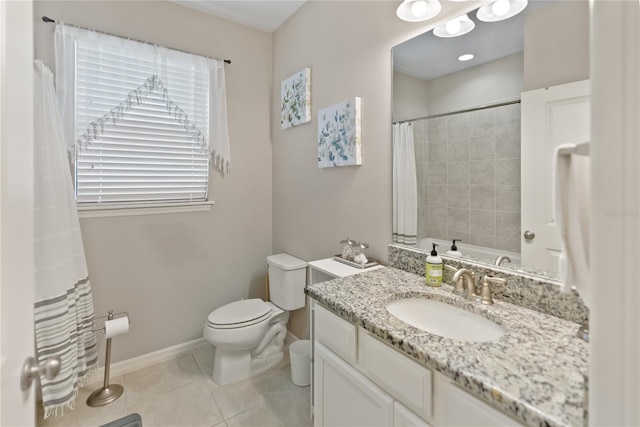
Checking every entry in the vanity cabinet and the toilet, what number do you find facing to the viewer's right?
0

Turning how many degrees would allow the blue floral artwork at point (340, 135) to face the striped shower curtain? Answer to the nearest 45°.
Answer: approximately 45° to its right

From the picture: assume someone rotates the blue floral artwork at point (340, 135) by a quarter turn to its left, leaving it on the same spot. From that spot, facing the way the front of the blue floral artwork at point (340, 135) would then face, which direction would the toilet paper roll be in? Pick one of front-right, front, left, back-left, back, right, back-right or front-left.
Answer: back-right

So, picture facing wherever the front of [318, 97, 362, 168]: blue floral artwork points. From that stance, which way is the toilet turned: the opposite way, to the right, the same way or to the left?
the same way

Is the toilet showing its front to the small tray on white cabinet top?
no

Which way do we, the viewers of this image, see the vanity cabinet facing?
facing the viewer and to the left of the viewer

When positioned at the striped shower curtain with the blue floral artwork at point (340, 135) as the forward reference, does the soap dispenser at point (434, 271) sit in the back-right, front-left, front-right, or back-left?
front-right

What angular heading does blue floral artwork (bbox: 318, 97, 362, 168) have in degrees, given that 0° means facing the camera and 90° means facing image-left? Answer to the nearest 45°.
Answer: approximately 45°

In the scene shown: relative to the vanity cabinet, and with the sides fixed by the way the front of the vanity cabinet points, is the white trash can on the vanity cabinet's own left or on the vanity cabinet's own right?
on the vanity cabinet's own right

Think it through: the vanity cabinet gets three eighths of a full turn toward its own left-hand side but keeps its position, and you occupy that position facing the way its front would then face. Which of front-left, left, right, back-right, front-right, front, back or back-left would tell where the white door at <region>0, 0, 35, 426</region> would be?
back-right

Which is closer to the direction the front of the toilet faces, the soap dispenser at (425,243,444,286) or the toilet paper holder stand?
the toilet paper holder stand
